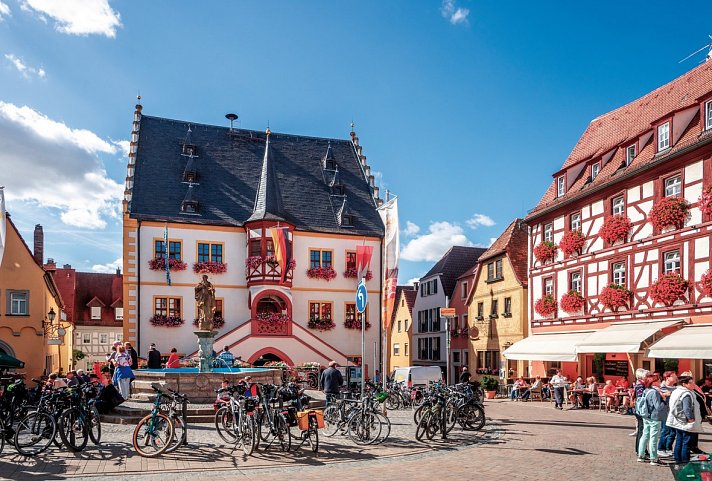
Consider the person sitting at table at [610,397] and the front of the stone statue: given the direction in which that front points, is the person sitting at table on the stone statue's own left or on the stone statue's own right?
on the stone statue's own left

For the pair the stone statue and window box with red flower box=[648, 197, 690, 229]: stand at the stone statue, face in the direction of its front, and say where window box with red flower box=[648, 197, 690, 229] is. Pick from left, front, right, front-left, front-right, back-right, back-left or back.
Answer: left

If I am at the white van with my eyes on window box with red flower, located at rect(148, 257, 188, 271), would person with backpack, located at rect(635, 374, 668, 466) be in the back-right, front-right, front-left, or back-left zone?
back-left

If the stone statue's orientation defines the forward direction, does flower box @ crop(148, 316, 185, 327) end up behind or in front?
behind

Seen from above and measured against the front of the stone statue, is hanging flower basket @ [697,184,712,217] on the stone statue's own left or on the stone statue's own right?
on the stone statue's own left

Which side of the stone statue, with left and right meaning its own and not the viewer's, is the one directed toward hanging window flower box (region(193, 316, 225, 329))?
back

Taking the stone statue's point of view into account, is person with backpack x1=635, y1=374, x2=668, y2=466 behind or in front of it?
in front

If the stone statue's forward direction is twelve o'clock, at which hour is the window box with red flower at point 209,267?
The window box with red flower is roughly at 6 o'clock from the stone statue.

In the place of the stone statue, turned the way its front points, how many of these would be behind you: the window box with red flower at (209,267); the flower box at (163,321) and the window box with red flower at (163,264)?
3

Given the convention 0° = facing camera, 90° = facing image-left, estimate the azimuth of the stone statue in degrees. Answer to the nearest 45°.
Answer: approximately 0°

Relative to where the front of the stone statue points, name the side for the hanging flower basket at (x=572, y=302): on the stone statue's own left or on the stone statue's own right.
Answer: on the stone statue's own left
